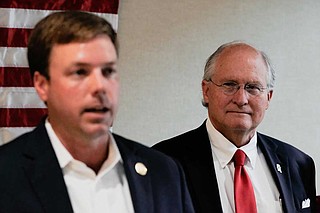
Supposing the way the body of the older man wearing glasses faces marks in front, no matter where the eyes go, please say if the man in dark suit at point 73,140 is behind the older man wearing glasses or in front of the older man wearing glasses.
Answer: in front

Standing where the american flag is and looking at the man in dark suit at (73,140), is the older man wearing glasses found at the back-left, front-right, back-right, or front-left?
front-left

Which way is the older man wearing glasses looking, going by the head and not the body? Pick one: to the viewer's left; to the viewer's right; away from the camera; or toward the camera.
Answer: toward the camera

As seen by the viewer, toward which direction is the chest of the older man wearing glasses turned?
toward the camera

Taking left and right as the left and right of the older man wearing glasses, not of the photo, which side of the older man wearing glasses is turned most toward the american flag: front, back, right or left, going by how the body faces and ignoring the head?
right

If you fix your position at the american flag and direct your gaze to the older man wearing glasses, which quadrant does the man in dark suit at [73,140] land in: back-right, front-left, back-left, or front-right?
front-right

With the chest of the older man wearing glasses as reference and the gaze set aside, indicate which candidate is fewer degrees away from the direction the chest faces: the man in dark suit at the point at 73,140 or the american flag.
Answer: the man in dark suit

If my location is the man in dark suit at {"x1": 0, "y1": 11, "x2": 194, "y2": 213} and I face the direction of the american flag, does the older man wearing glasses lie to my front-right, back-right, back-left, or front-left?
front-right

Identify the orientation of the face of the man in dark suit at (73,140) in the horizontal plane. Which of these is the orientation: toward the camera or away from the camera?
toward the camera
